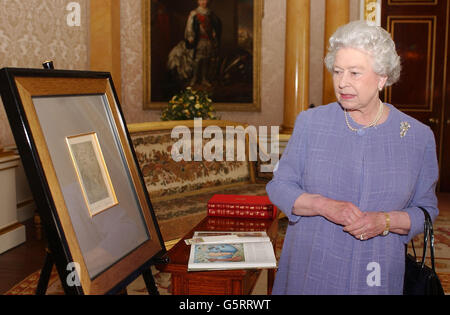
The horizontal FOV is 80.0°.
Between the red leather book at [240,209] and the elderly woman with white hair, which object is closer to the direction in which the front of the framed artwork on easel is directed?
the elderly woman with white hair

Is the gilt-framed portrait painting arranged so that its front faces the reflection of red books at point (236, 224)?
yes

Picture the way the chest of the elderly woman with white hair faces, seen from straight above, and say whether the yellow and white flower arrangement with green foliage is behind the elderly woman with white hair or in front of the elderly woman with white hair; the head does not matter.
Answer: behind

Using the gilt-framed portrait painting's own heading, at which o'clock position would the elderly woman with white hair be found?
The elderly woman with white hair is roughly at 12 o'clock from the gilt-framed portrait painting.

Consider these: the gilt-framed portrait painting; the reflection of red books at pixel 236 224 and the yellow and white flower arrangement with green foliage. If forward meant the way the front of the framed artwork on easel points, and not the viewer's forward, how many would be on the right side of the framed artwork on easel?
0

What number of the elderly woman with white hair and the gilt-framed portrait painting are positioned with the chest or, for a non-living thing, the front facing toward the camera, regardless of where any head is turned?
2

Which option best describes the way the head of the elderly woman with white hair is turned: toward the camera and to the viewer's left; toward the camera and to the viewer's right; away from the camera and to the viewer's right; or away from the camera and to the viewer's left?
toward the camera and to the viewer's left

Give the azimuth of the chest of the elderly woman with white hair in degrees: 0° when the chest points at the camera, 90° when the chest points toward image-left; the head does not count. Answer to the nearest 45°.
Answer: approximately 0°

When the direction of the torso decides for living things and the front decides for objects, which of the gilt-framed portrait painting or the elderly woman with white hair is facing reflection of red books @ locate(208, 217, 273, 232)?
the gilt-framed portrait painting

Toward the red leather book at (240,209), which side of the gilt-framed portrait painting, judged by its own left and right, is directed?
front

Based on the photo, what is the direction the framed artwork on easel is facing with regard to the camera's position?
facing the viewer and to the right of the viewer

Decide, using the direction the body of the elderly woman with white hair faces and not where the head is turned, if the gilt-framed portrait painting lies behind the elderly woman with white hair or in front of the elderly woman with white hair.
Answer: behind

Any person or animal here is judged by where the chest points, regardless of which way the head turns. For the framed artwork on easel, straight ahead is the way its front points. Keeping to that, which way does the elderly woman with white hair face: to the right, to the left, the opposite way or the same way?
to the right

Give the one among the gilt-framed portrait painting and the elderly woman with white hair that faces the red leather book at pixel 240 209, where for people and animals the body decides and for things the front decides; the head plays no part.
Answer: the gilt-framed portrait painting

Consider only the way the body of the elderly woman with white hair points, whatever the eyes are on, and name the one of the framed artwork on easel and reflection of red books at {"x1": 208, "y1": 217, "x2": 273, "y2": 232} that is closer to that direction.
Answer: the framed artwork on easel

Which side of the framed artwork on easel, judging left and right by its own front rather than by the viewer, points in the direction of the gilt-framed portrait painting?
left

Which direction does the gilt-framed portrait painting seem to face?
toward the camera

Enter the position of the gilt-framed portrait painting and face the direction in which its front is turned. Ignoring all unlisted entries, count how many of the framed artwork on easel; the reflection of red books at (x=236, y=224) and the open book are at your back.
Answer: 0
